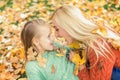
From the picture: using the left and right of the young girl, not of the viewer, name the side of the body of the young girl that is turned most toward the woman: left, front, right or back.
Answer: left

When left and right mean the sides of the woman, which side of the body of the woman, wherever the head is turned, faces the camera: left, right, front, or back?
left

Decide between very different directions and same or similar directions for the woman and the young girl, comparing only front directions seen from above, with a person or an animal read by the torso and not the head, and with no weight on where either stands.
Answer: very different directions

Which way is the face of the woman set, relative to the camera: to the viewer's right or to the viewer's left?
to the viewer's left

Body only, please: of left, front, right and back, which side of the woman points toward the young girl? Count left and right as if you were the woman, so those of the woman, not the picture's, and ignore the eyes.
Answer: front

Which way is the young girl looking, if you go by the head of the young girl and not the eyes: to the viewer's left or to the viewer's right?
to the viewer's right
